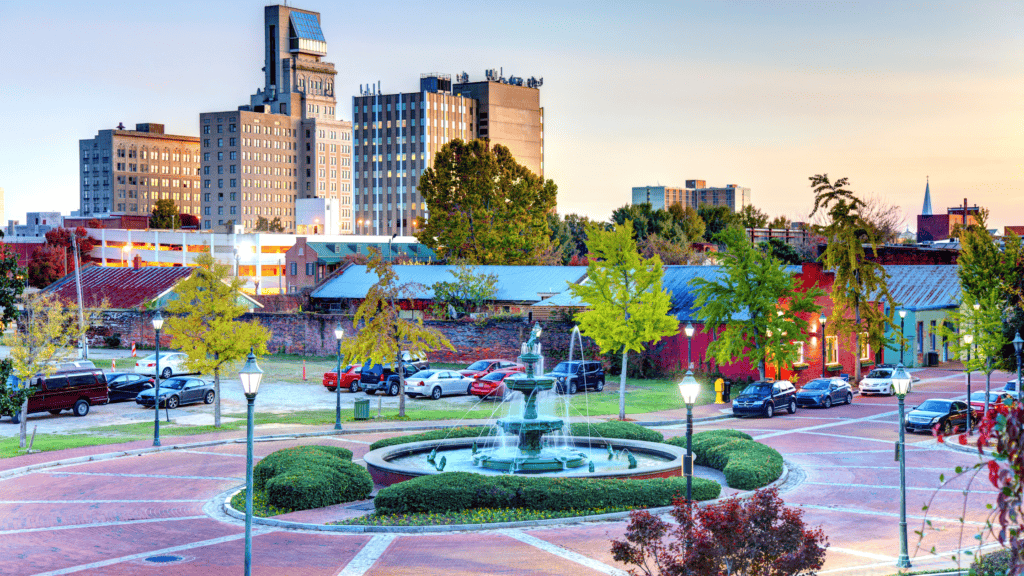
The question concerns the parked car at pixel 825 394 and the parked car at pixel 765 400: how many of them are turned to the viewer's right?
0

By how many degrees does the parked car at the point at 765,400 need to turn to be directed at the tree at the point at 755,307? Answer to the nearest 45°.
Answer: approximately 135° to its right

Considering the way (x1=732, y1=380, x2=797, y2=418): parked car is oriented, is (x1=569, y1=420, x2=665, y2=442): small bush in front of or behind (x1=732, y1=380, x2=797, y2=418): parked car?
in front

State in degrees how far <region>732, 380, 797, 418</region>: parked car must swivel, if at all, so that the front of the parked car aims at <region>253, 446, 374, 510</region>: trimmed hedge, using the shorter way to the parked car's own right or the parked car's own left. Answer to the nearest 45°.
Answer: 0° — it already faces it

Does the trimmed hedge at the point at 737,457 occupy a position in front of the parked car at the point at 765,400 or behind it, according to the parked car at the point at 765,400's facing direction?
in front

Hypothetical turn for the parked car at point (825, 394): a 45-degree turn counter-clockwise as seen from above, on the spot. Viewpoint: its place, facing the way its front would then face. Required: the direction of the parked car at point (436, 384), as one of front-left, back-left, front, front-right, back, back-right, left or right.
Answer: right

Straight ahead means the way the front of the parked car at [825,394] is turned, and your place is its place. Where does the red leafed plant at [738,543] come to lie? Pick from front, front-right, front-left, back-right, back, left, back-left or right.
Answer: front-left

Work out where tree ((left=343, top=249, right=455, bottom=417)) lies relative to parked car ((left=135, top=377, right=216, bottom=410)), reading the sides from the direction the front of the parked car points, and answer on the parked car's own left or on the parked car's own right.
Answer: on the parked car's own left

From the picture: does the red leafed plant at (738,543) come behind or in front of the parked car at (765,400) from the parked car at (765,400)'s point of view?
in front

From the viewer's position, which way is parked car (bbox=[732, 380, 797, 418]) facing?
facing the viewer and to the left of the viewer

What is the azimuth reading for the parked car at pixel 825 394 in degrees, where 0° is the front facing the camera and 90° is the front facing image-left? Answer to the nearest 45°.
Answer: approximately 45°

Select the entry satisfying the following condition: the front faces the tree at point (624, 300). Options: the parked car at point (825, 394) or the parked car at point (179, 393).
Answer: the parked car at point (825, 394)

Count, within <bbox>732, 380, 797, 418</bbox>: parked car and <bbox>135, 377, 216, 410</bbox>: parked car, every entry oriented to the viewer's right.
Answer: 0

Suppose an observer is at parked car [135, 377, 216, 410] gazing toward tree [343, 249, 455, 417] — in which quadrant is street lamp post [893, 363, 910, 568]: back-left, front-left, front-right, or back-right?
front-right

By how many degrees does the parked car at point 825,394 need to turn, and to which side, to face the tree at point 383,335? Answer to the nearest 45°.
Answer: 0° — it already faces it

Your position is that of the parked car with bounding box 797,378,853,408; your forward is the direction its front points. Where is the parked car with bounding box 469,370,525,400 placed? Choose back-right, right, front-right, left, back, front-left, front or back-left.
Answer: front-right
